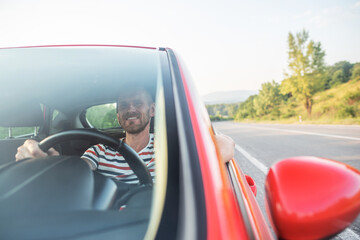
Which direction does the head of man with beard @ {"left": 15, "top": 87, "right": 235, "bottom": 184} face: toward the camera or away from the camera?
toward the camera

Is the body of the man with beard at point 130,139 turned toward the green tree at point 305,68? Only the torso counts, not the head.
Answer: no

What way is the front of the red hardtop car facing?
toward the camera

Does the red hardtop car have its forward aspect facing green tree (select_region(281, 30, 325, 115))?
no
